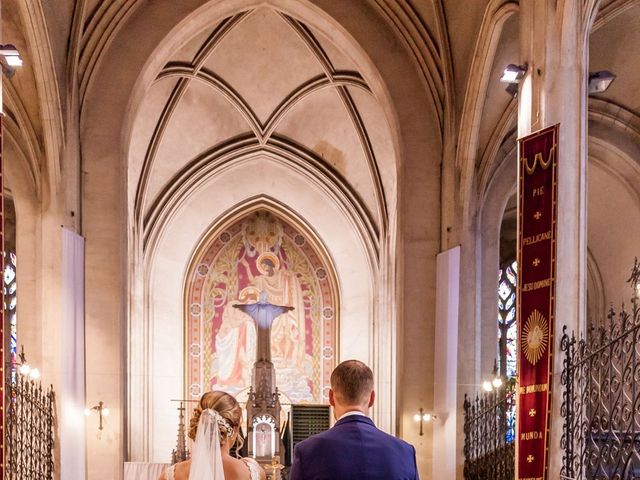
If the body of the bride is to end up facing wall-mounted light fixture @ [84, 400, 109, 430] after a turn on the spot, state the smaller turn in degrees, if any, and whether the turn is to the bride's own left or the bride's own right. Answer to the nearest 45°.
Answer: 0° — they already face it

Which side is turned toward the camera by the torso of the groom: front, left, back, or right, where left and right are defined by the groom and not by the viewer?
back

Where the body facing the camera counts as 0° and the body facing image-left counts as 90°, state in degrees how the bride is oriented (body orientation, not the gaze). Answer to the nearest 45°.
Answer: approximately 180°
